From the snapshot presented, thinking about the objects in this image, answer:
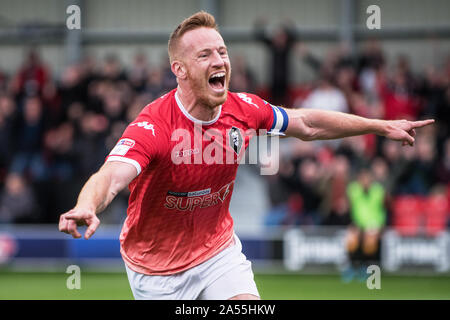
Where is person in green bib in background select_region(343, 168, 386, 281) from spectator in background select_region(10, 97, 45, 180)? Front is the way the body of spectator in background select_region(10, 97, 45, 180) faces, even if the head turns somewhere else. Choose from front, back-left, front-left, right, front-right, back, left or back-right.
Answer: front-left

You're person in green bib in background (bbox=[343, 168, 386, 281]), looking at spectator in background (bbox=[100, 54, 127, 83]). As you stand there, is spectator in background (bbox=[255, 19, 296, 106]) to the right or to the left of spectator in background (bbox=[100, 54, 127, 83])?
right

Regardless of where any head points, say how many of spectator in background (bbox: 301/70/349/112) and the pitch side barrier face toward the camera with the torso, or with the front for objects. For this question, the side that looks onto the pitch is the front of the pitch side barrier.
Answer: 2

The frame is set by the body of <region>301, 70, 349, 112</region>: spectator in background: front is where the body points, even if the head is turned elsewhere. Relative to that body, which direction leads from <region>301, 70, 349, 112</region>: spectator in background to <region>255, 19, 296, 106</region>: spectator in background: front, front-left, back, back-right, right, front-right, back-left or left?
back-right

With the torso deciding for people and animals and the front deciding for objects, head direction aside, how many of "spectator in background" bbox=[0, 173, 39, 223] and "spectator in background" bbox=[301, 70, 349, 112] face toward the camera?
2

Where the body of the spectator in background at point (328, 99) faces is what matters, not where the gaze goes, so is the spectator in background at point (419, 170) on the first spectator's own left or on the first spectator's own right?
on the first spectator's own left

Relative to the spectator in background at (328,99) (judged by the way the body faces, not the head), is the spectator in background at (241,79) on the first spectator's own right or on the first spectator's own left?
on the first spectator's own right

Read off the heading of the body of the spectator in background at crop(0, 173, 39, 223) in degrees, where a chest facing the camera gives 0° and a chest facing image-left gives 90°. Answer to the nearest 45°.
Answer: approximately 0°
